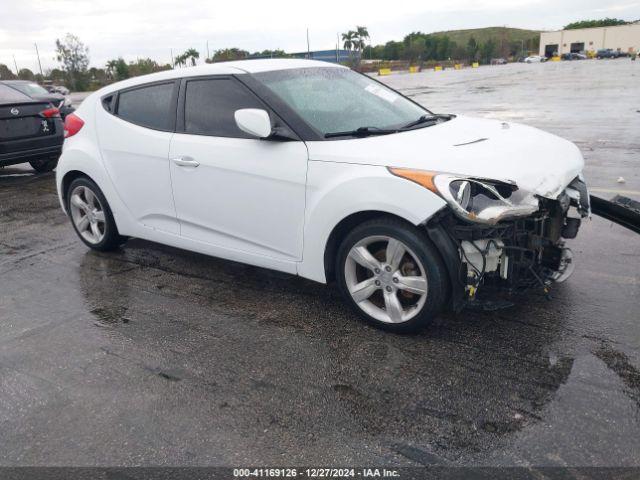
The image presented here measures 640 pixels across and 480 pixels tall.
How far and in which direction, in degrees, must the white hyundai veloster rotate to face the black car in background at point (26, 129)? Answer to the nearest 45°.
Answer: approximately 180°

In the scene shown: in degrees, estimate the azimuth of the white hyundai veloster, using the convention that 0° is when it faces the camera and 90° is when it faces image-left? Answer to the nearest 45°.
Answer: approximately 315°

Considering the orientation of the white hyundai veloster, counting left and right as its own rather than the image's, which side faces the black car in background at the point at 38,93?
back
